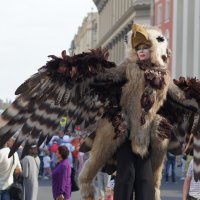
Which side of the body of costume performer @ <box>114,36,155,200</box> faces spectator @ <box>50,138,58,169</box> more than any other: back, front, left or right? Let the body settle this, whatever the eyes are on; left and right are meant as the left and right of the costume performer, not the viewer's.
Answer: back
